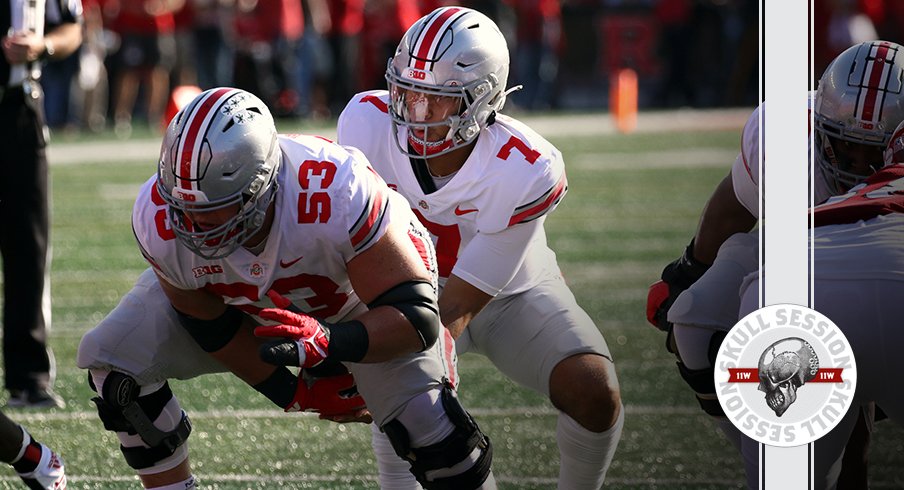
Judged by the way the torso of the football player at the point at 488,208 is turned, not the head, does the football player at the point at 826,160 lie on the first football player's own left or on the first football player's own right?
on the first football player's own left

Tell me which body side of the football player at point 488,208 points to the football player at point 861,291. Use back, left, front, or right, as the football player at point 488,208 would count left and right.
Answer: left

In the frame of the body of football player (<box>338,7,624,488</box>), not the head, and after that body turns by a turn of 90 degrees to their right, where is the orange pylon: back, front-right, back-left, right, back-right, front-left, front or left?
front-right

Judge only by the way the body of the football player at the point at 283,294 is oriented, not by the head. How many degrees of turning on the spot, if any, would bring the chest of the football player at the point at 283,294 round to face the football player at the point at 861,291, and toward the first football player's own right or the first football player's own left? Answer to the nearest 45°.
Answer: approximately 90° to the first football player's own left

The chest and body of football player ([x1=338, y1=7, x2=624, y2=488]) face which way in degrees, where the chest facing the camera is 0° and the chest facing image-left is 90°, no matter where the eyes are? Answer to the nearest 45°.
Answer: approximately 45°

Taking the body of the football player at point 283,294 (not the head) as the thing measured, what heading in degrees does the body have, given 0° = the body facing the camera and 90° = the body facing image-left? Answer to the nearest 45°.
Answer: approximately 45°
